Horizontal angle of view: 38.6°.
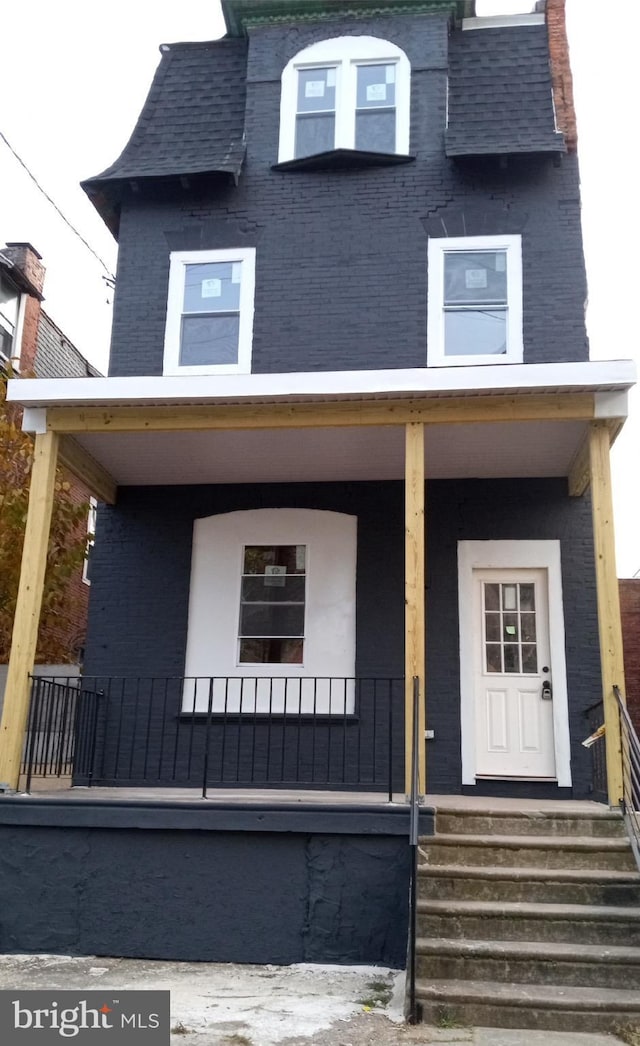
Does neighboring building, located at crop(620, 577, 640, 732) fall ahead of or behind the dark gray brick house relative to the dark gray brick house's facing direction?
behind

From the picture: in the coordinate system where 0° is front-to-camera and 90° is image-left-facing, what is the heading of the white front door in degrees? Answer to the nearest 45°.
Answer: approximately 0°

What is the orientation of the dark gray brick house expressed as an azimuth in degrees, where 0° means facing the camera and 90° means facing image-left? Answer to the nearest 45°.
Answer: approximately 0°

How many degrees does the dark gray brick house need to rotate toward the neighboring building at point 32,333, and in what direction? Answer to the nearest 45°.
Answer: approximately 135° to its right
